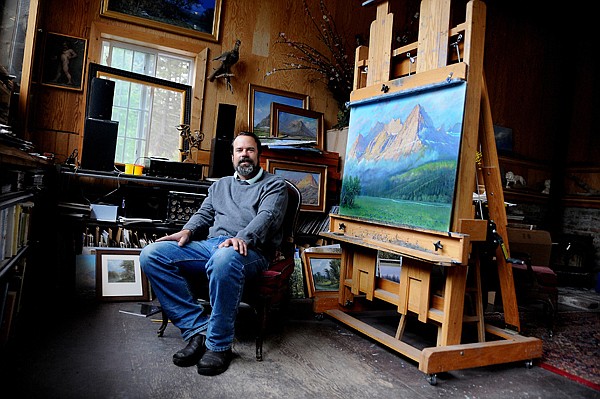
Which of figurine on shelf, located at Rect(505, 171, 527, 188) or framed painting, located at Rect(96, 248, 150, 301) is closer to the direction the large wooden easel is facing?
the framed painting

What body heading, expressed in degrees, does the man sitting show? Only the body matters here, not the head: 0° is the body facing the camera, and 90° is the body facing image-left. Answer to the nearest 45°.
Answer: approximately 45°

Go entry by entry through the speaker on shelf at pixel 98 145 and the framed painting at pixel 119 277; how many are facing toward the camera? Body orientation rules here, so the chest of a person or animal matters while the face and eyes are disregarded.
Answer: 2

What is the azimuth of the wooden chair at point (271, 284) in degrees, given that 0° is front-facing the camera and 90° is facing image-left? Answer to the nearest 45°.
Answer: approximately 45°

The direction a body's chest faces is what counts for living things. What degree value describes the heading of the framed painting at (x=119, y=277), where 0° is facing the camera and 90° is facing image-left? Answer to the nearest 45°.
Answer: approximately 0°

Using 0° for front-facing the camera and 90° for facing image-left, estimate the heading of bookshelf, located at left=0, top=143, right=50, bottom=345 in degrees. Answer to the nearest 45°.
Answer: approximately 315°

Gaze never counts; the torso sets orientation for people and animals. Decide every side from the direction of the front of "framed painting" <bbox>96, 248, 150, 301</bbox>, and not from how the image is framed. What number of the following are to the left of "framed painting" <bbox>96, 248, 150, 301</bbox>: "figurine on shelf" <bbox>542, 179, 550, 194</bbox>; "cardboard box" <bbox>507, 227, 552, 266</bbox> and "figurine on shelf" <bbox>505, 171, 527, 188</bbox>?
3

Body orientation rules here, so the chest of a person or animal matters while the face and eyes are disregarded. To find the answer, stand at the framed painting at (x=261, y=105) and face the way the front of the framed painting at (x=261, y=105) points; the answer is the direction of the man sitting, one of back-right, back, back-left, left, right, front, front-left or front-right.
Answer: front-right

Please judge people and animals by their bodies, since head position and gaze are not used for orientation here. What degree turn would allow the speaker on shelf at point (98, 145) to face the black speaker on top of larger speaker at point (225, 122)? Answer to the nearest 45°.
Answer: approximately 90° to its left

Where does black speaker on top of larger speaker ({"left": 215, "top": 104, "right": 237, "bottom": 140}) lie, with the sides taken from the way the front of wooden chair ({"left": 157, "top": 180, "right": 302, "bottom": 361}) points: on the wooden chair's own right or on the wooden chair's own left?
on the wooden chair's own right
